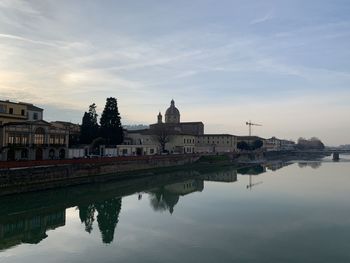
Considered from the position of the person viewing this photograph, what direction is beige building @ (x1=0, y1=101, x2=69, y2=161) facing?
facing the viewer and to the right of the viewer

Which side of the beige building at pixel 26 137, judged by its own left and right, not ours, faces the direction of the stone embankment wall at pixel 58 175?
front
